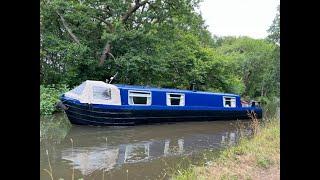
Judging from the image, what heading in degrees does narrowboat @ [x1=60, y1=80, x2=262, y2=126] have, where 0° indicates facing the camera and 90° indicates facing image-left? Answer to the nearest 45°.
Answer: approximately 45°
